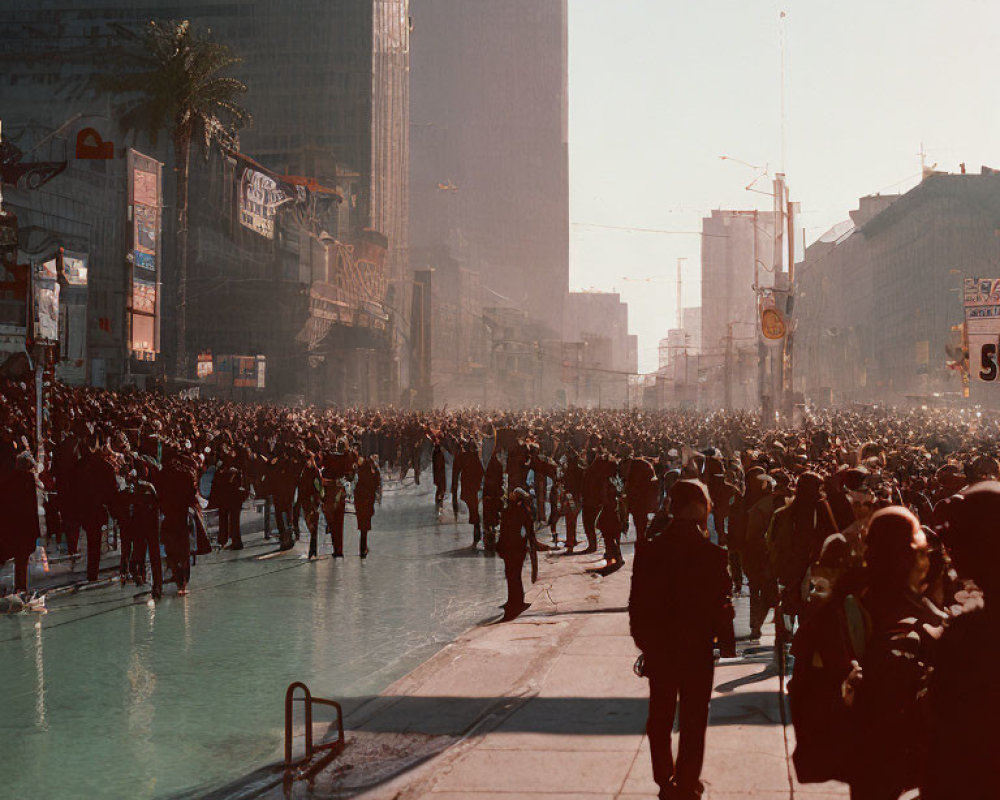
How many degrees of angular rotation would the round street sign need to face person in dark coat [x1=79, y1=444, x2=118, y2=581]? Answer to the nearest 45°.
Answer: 0° — it already faces them

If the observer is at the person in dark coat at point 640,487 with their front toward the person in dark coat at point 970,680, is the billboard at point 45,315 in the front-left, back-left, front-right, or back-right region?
back-right

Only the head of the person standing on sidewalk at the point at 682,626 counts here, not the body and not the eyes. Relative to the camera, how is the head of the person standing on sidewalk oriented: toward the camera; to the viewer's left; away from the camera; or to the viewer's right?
away from the camera

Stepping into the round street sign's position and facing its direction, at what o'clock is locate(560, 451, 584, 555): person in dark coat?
The person in dark coat is roughly at 12 o'clock from the round street sign.

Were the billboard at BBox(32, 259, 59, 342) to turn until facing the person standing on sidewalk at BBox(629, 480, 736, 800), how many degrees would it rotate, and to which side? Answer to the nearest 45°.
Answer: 0° — it already faces them

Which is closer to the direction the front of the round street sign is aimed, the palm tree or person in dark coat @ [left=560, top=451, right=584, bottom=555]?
the person in dark coat
